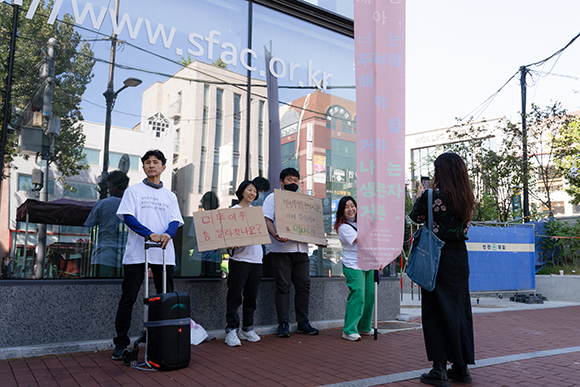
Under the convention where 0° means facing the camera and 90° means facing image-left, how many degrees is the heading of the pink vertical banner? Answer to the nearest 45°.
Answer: approximately 0°

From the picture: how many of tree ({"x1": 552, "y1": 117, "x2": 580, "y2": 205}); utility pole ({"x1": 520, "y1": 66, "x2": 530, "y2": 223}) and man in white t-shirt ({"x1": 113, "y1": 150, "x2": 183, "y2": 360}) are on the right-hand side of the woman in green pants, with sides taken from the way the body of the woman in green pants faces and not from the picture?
1

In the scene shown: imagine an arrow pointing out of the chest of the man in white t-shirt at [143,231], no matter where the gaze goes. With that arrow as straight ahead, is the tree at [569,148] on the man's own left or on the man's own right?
on the man's own left

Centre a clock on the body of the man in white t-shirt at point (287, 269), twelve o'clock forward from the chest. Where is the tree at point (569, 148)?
The tree is roughly at 9 o'clock from the man in white t-shirt.

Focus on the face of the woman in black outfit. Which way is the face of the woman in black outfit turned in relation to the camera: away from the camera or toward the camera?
away from the camera

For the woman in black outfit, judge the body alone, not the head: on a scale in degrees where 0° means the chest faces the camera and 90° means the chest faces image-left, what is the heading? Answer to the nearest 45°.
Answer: approximately 135°

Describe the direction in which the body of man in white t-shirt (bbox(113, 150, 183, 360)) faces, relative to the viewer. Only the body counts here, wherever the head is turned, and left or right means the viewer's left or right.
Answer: facing the viewer and to the right of the viewer

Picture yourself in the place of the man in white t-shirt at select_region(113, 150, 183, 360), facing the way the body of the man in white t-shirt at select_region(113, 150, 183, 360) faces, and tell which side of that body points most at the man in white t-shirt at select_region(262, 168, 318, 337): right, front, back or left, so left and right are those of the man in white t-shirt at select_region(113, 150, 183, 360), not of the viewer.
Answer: left

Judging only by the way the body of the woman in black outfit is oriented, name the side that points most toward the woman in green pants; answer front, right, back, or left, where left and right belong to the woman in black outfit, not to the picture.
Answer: front
